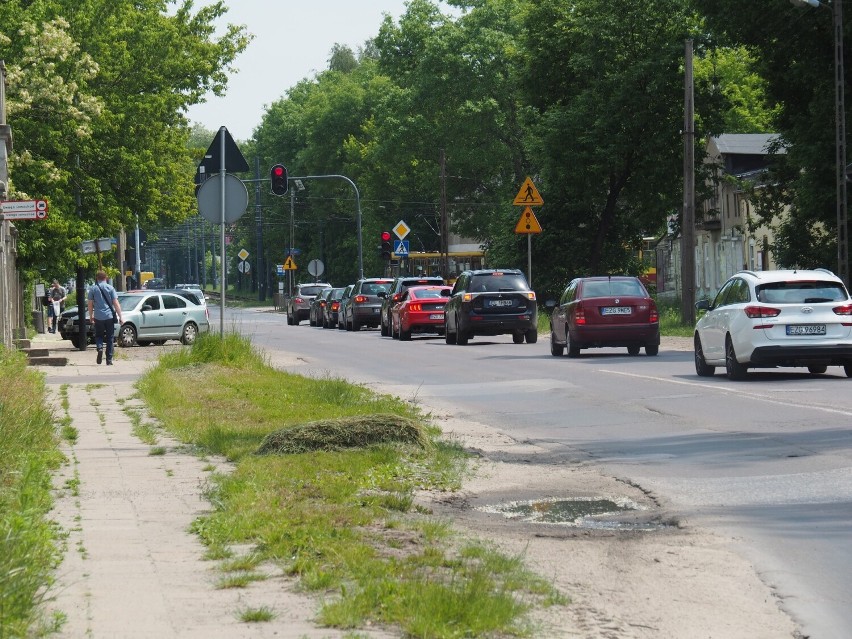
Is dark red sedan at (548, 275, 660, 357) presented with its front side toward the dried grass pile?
no

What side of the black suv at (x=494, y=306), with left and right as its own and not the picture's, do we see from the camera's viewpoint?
back

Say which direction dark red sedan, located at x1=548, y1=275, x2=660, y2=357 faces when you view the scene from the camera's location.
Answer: facing away from the viewer

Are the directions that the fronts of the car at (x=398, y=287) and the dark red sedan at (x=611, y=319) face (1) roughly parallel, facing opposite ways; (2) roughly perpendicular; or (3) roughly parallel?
roughly parallel

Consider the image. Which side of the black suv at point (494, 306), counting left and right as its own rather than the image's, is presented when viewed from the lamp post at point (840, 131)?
right

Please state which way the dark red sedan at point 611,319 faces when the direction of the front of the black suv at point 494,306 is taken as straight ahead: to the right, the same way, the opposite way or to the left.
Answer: the same way

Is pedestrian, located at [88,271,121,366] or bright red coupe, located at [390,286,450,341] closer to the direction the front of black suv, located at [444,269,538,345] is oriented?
the bright red coupe

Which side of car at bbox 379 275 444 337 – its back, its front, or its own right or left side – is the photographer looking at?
back

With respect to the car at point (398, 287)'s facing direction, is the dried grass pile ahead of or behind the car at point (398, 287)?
behind

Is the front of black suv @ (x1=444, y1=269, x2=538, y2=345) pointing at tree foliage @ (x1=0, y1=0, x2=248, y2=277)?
no
